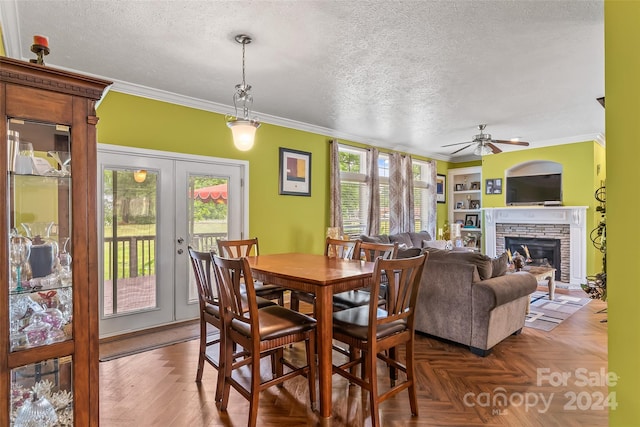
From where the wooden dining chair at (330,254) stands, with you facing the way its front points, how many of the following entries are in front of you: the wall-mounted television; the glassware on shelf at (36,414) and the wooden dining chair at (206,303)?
2

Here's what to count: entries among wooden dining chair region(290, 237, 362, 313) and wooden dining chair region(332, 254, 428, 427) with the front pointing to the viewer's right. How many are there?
0

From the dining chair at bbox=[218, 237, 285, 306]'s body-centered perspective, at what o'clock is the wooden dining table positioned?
The wooden dining table is roughly at 1 o'clock from the dining chair.

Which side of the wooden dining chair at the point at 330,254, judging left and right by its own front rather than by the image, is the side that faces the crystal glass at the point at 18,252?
front

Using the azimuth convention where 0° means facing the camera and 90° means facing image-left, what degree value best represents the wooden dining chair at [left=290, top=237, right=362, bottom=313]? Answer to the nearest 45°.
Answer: approximately 45°

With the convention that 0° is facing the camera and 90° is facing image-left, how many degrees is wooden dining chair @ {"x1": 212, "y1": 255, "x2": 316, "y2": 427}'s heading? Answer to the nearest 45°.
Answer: approximately 225°

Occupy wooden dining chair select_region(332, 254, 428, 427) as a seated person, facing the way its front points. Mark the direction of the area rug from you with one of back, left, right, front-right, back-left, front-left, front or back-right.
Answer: right

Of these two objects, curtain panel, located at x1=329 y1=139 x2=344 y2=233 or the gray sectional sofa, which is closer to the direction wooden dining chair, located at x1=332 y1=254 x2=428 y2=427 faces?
the curtain panel

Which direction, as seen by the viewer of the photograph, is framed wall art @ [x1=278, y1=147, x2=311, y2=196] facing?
facing the viewer and to the right of the viewer

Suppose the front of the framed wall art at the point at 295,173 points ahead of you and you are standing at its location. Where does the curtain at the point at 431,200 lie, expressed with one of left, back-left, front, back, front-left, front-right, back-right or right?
left

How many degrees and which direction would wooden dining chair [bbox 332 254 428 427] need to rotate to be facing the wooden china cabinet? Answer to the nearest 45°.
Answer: approximately 90° to its left

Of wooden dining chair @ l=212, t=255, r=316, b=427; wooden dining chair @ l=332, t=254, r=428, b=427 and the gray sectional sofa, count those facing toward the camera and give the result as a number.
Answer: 0

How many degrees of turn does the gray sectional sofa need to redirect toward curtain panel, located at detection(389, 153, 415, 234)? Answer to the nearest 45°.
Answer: approximately 45° to its left
